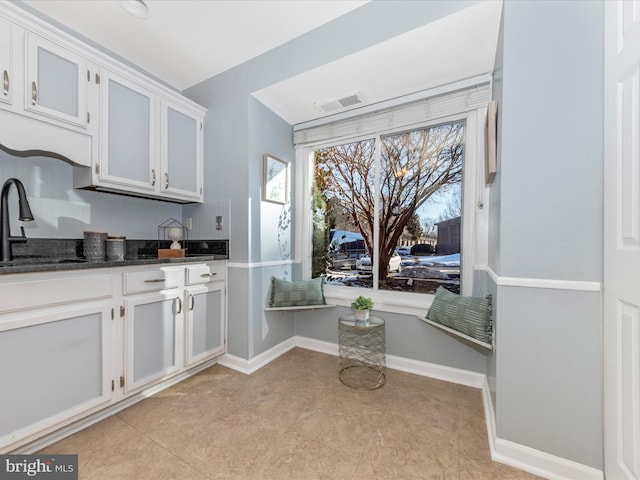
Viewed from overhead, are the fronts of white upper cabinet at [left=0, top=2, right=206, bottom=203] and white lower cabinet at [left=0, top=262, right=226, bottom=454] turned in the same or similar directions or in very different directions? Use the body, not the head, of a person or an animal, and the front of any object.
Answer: same or similar directions

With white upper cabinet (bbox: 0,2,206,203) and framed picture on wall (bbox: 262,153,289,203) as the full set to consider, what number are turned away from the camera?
0

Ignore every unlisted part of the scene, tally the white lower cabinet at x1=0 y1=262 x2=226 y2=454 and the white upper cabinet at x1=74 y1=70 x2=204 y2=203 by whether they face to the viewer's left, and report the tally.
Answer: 0

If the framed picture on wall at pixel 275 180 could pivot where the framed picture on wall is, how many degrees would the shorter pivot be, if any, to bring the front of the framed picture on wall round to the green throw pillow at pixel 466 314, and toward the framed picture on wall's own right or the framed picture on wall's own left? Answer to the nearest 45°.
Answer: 0° — it already faces it

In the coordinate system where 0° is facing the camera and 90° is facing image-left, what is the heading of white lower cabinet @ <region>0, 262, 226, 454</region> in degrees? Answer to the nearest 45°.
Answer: approximately 315°

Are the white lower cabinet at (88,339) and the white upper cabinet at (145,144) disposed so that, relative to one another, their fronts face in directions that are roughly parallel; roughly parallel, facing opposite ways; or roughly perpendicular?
roughly parallel

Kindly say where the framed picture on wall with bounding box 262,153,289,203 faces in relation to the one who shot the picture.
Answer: facing the viewer and to the right of the viewer

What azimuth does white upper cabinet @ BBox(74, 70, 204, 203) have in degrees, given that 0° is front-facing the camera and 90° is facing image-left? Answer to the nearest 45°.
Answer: approximately 315°

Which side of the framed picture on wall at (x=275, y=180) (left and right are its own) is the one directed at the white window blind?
front

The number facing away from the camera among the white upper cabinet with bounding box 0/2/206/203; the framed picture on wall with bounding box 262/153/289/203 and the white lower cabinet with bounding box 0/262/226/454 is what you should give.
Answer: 0
